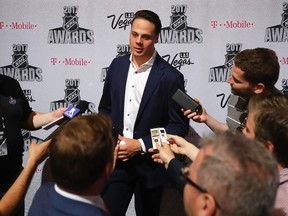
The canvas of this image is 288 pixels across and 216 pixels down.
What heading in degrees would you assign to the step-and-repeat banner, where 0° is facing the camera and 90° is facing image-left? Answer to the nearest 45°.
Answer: approximately 0°

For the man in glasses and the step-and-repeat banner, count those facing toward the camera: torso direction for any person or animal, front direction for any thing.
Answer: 1

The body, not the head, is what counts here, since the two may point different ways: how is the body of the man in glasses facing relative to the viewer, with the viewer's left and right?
facing away from the viewer and to the left of the viewer

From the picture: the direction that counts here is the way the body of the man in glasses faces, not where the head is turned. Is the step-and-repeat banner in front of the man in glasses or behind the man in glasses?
in front

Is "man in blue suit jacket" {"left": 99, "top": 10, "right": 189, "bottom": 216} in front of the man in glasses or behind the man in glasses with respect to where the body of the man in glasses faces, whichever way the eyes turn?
in front

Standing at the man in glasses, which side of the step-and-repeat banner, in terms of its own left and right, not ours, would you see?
front

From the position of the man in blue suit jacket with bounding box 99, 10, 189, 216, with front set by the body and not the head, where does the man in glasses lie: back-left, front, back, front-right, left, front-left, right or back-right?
front-left

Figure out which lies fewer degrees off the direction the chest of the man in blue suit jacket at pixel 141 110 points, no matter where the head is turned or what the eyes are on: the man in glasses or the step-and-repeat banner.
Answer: the man in glasses

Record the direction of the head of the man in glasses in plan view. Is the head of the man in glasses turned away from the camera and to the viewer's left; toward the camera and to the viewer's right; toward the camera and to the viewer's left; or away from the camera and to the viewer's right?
away from the camera and to the viewer's left

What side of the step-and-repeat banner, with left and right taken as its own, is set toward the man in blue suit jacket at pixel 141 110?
front
